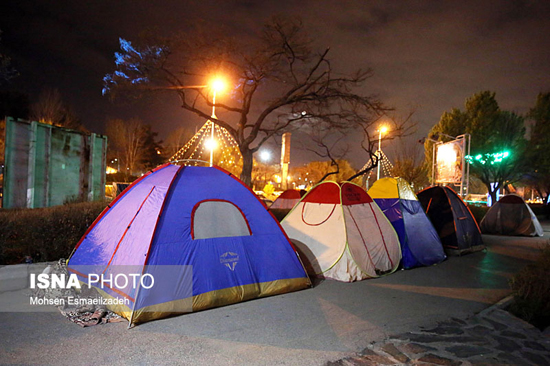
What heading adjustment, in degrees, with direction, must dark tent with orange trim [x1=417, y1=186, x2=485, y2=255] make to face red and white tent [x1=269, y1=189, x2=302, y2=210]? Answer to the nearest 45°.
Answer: approximately 90° to its right

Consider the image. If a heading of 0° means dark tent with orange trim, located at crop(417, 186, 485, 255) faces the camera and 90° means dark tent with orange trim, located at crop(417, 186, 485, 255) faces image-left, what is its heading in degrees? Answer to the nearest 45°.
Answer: approximately 45°

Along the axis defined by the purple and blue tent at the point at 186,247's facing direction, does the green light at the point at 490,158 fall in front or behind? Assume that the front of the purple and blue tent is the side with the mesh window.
behind

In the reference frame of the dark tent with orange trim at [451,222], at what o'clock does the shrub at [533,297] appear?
The shrub is roughly at 10 o'clock from the dark tent with orange trim.

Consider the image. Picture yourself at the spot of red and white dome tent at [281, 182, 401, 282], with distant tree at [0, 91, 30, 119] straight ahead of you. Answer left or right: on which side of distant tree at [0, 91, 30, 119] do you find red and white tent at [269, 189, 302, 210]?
right

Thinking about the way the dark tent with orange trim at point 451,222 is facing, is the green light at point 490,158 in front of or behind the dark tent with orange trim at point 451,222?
behind

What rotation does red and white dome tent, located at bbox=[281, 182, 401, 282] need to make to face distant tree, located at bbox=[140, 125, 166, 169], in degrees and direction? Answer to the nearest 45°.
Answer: approximately 180°

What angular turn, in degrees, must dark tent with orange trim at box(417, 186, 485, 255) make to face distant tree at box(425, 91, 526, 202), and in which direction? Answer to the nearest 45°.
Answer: approximately 135° to its right

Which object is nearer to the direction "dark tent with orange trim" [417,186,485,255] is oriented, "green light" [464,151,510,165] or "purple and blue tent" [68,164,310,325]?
the purple and blue tent

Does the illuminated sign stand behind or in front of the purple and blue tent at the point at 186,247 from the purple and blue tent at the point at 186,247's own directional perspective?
behind

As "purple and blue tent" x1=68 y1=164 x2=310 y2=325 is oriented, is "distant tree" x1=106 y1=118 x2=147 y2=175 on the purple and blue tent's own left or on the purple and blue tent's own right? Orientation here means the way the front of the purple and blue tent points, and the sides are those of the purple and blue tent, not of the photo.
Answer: on the purple and blue tent's own right

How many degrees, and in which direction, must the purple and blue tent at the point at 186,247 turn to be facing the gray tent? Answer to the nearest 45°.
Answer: approximately 180°
